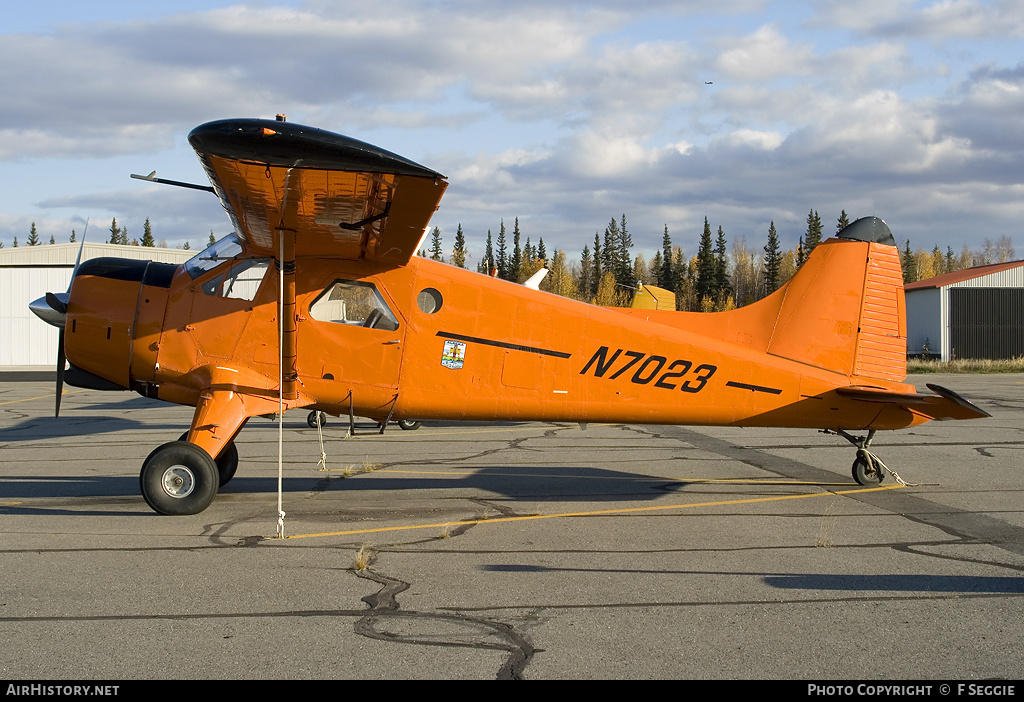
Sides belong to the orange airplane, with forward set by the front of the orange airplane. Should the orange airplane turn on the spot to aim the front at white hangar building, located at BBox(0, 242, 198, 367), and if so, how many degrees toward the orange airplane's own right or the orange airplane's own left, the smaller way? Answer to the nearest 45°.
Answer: approximately 45° to the orange airplane's own right

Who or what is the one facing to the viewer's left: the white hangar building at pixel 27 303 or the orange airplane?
the orange airplane

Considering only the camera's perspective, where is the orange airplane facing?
facing to the left of the viewer
